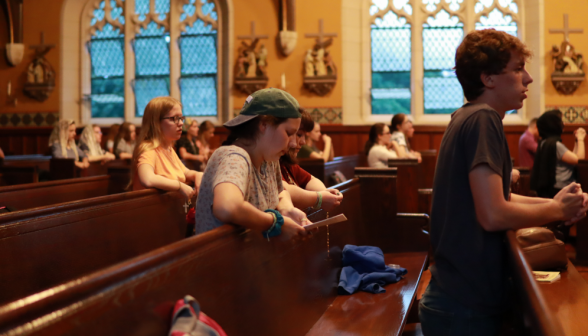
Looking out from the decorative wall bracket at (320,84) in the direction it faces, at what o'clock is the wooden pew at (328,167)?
The wooden pew is roughly at 12 o'clock from the decorative wall bracket.

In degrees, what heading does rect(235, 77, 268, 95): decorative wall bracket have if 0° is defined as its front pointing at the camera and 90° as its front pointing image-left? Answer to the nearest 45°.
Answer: approximately 0°

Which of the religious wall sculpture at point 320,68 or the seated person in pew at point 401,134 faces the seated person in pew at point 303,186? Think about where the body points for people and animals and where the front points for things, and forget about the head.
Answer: the religious wall sculpture

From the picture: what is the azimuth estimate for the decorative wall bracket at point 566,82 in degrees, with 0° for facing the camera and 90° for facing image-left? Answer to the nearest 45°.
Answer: approximately 0°
